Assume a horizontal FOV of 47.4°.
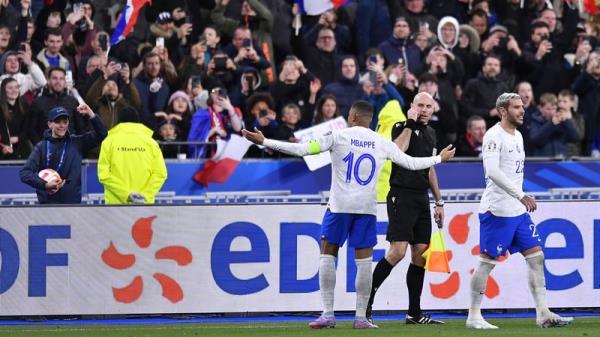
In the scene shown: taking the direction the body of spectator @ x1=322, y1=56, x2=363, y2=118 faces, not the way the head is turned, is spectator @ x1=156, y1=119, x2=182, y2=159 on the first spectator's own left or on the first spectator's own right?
on the first spectator's own right

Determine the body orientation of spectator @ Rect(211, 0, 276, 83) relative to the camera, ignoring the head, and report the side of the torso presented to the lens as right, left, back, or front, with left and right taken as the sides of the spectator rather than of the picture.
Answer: front

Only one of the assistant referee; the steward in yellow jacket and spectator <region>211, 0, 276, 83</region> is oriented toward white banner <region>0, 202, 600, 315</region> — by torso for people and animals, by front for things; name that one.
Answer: the spectator

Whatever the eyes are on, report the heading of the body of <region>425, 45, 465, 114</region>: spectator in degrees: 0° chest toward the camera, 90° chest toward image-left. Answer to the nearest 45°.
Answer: approximately 45°

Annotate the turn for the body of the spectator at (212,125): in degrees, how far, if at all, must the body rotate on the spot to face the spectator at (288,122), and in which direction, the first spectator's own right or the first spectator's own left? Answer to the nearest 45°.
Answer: approximately 45° to the first spectator's own left

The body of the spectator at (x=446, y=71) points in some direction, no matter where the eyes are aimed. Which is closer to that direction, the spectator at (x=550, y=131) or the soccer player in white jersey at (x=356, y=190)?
the soccer player in white jersey

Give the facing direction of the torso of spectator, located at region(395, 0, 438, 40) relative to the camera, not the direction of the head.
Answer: toward the camera

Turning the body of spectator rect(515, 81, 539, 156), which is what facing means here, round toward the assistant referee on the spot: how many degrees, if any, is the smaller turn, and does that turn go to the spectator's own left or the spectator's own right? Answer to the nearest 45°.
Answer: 0° — they already face them

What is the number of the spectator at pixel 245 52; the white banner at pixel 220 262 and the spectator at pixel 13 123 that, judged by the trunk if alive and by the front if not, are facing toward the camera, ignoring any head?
3

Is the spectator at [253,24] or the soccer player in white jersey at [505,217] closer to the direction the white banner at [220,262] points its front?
the soccer player in white jersey

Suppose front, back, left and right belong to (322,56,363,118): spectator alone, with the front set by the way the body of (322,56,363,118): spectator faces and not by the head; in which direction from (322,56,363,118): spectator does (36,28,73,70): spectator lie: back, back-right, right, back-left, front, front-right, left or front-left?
right

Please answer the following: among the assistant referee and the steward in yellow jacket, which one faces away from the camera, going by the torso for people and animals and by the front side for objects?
the steward in yellow jacket
